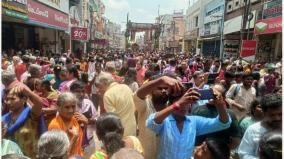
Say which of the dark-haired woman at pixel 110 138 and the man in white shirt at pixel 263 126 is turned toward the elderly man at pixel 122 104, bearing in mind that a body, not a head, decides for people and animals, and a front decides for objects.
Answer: the dark-haired woman

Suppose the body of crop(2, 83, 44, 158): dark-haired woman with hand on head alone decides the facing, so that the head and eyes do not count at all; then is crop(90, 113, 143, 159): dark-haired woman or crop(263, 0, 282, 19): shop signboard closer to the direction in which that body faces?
the dark-haired woman

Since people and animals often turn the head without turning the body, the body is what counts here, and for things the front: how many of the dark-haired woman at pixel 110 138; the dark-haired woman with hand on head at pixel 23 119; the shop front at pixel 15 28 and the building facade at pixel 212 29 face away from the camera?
1

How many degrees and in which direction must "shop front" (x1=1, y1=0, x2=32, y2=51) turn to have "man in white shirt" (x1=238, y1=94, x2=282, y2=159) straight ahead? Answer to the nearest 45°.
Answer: approximately 45° to its right

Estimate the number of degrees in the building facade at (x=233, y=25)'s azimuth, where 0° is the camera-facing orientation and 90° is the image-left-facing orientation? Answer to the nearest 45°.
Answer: approximately 45°

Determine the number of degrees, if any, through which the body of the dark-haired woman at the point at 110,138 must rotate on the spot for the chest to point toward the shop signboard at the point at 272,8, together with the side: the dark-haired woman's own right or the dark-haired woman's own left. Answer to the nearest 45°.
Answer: approximately 45° to the dark-haired woman's own right

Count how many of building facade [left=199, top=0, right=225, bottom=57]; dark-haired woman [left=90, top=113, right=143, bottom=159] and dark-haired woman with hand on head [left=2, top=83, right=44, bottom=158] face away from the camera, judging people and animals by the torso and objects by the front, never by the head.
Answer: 1

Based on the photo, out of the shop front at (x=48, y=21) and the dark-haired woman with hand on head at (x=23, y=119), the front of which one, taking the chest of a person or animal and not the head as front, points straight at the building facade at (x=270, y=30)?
the shop front

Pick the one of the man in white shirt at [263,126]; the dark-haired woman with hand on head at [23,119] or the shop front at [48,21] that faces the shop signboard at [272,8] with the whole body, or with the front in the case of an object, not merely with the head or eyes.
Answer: the shop front

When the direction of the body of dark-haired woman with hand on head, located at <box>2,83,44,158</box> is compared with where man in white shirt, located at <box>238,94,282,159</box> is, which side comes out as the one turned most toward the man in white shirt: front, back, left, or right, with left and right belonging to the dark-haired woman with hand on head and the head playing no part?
left

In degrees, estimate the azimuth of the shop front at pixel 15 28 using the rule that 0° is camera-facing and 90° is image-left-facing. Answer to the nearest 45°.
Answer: approximately 315°

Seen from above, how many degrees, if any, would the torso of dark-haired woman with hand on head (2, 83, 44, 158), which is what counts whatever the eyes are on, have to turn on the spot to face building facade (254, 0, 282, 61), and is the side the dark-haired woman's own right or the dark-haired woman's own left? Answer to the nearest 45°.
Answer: approximately 180°
